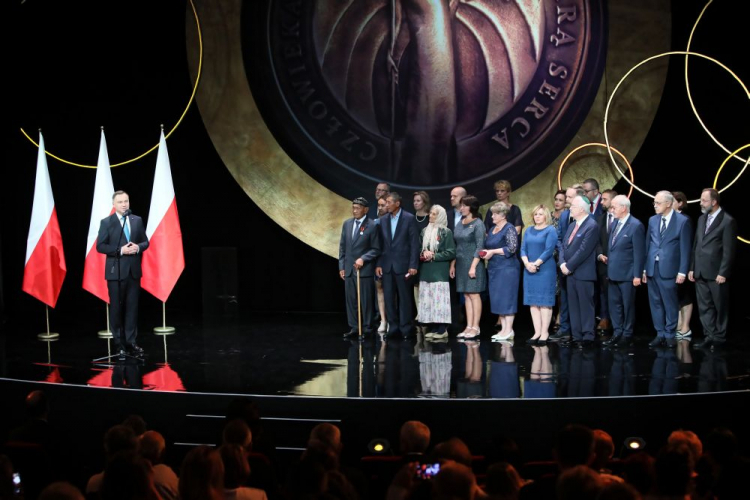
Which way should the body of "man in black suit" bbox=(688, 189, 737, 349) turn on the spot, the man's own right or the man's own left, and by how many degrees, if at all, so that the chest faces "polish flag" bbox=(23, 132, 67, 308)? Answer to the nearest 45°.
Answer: approximately 45° to the man's own right

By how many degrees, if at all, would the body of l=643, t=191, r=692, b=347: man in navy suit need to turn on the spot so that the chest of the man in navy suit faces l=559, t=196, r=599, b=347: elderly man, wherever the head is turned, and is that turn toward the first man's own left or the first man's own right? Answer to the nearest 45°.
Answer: approximately 45° to the first man's own right

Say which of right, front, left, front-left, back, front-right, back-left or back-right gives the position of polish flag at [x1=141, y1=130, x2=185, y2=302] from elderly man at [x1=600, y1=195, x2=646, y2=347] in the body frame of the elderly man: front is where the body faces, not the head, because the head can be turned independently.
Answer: front-right

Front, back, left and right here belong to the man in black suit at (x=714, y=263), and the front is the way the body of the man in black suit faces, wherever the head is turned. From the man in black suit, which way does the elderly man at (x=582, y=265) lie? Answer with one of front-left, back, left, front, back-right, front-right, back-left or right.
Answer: front-right

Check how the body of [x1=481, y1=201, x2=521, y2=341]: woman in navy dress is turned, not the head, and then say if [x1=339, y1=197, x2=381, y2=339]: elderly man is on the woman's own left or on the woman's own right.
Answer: on the woman's own right
